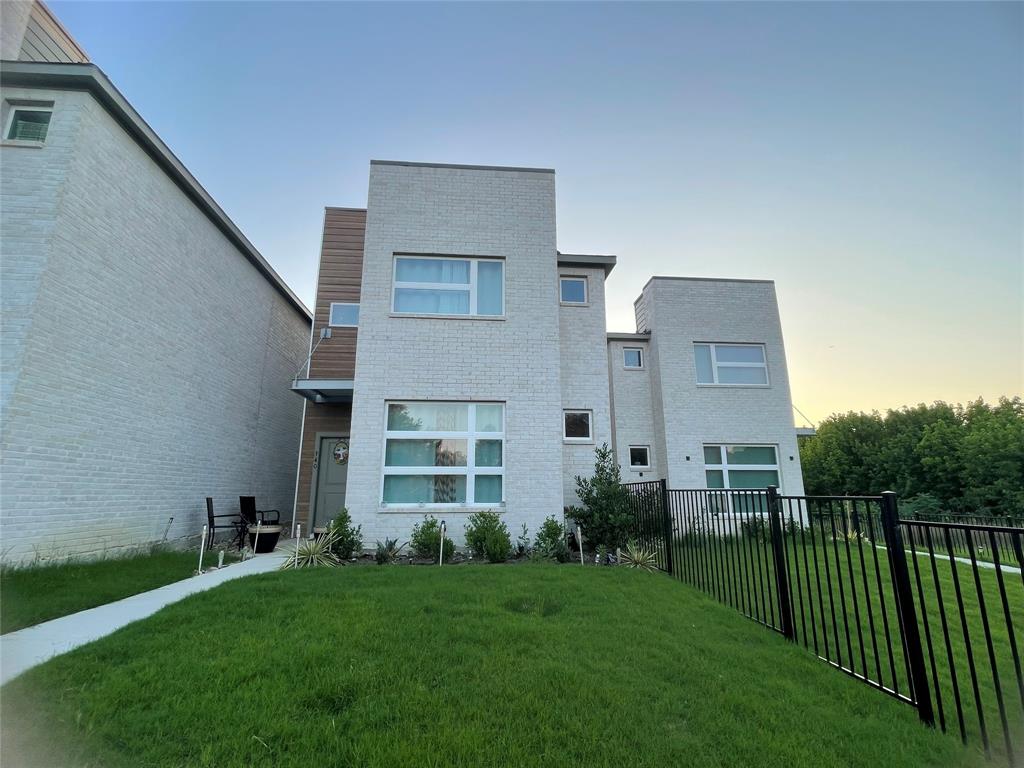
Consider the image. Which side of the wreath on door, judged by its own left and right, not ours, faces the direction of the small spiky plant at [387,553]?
front

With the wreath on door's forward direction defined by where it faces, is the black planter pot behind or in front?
in front

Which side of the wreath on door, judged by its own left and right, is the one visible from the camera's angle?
front

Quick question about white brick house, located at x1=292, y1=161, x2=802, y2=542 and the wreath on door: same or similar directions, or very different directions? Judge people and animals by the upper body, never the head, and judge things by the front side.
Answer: same or similar directions

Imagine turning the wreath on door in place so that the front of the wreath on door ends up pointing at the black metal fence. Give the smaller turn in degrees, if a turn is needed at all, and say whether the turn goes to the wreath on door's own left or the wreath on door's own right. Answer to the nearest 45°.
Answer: approximately 45° to the wreath on door's own left

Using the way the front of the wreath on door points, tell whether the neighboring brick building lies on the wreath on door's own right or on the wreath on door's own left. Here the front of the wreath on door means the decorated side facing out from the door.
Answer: on the wreath on door's own right

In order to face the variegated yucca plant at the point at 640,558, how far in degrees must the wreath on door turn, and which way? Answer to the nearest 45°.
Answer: approximately 45° to its left

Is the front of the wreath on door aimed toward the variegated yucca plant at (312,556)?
yes

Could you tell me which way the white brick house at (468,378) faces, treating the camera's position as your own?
facing the viewer
